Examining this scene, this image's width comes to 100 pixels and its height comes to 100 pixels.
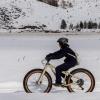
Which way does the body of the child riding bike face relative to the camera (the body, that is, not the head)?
to the viewer's left
